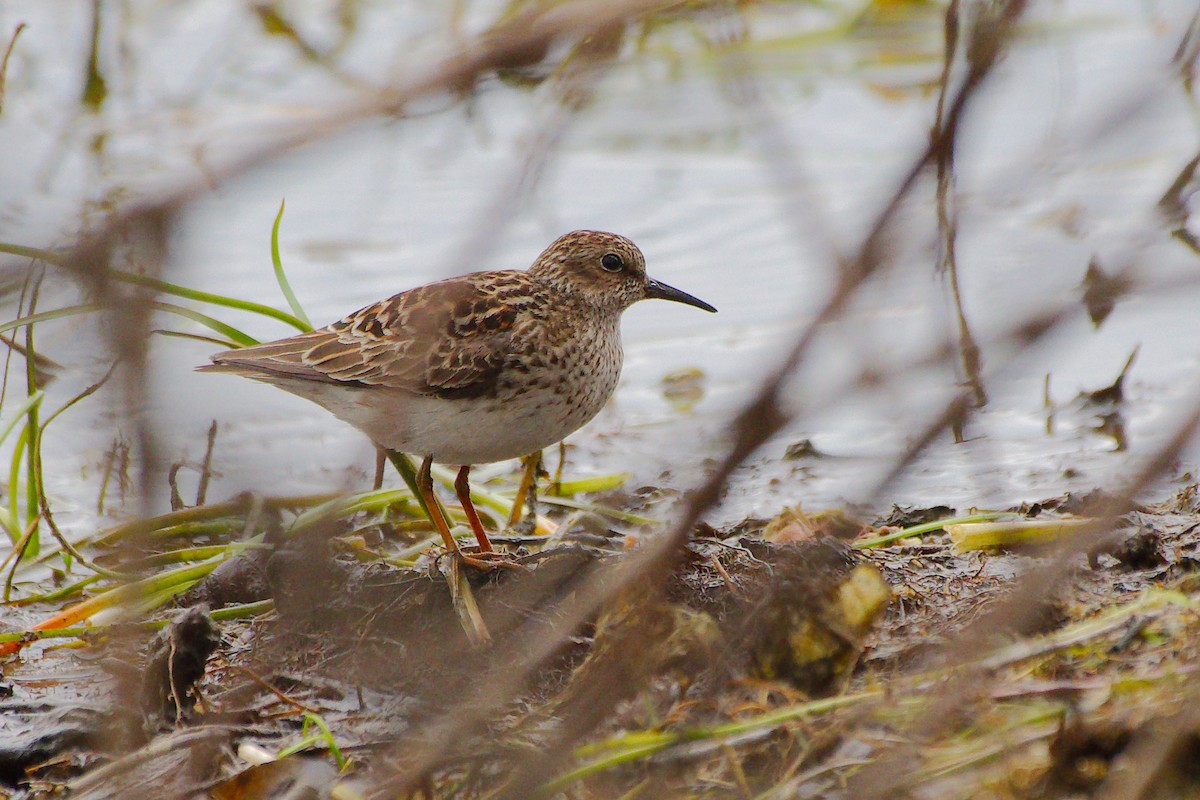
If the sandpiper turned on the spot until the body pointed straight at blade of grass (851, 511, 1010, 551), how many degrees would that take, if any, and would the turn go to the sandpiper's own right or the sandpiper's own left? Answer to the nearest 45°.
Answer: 0° — it already faces it

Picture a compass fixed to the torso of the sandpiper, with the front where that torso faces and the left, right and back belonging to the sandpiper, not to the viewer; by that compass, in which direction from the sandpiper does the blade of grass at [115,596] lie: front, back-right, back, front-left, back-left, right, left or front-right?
back

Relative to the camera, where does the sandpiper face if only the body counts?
to the viewer's right
